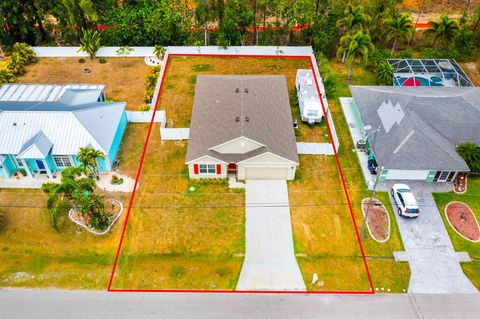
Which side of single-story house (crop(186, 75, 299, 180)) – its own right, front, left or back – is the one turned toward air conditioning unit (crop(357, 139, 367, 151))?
left

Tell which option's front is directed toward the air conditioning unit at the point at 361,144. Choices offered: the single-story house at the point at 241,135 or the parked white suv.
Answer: the parked white suv

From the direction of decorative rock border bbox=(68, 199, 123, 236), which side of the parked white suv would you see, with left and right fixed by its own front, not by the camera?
left

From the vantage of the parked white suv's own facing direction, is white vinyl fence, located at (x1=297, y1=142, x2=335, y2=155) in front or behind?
in front

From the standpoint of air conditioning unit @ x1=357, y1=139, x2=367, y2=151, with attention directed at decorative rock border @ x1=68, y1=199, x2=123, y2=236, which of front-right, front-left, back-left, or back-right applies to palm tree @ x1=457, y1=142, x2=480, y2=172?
back-left

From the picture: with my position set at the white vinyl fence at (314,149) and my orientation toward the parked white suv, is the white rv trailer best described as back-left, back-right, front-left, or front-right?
back-left

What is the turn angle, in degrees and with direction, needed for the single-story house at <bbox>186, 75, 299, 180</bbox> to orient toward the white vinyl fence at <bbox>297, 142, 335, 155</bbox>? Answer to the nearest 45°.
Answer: approximately 90° to its left

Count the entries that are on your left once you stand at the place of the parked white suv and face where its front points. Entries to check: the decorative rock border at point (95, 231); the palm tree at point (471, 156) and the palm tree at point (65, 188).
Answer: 2

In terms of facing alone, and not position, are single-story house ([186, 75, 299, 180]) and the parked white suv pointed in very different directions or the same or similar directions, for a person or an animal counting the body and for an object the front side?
very different directions

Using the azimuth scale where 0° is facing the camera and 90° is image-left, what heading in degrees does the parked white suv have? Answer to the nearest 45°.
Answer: approximately 135°

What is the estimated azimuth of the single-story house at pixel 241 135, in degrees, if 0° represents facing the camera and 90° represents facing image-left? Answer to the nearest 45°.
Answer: approximately 0°

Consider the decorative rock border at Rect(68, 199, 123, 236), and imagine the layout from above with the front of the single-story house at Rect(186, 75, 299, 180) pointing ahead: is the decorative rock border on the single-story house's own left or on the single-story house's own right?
on the single-story house's own right
